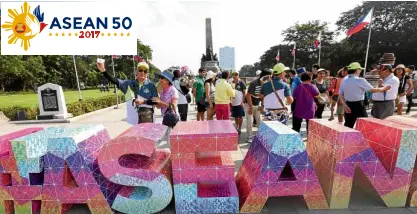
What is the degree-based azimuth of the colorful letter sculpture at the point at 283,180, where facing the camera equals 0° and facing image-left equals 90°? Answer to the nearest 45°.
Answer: approximately 0°

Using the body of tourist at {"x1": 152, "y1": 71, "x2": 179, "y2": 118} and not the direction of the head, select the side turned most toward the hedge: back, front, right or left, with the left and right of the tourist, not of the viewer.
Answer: right

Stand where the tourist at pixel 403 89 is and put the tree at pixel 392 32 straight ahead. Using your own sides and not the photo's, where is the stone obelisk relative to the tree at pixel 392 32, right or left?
left

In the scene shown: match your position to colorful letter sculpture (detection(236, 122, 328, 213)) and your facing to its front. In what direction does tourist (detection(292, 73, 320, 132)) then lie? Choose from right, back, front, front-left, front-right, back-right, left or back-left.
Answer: back

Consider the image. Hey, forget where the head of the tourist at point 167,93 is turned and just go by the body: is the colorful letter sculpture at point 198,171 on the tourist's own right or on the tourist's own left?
on the tourist's own left

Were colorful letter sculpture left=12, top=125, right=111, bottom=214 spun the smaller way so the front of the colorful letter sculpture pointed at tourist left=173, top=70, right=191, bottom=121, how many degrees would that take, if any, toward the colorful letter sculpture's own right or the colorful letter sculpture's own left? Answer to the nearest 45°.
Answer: approximately 135° to the colorful letter sculpture's own left

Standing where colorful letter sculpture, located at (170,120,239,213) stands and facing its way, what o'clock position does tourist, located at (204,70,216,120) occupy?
The tourist is roughly at 6 o'clock from the colorful letter sculpture.

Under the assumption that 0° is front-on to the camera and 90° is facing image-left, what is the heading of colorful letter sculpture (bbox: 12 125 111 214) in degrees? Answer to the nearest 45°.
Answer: approximately 0°
